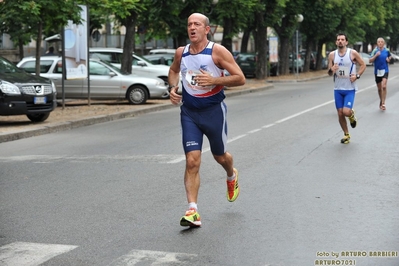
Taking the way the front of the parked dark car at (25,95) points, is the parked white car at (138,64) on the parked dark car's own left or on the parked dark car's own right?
on the parked dark car's own left

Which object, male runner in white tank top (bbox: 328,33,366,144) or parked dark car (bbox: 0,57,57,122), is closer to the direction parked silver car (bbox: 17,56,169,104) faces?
the male runner in white tank top

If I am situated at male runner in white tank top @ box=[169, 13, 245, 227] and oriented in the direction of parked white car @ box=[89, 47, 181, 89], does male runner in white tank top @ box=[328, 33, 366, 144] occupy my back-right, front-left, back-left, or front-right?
front-right

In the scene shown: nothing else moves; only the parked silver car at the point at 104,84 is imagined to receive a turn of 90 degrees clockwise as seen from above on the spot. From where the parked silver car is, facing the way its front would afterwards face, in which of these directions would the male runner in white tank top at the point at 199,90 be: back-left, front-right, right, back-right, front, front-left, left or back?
front

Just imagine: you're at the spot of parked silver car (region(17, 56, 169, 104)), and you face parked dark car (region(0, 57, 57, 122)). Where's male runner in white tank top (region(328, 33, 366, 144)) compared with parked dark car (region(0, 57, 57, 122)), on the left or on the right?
left

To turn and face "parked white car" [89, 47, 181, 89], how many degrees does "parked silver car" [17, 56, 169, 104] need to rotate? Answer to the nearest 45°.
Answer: approximately 90° to its left

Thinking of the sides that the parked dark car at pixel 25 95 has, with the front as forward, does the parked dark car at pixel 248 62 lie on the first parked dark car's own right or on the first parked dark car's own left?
on the first parked dark car's own left

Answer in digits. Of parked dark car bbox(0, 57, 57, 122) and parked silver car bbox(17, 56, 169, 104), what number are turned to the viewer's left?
0

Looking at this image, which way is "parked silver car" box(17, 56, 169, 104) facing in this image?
to the viewer's right

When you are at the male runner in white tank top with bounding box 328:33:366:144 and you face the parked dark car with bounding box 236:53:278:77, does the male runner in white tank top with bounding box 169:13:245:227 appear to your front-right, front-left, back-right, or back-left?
back-left

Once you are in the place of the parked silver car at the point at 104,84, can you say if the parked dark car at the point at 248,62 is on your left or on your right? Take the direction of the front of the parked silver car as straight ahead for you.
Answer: on your left

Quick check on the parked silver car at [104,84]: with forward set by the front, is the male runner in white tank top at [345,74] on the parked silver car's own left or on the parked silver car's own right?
on the parked silver car's own right

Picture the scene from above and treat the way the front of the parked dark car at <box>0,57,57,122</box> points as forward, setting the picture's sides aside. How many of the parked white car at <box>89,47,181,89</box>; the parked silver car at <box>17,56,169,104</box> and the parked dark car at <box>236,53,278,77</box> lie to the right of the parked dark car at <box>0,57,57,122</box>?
0
